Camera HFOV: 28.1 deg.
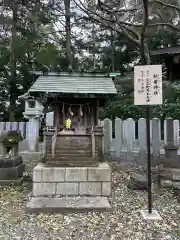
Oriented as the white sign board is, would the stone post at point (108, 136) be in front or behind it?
behind

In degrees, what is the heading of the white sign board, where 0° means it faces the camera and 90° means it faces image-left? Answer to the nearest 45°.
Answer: approximately 0°

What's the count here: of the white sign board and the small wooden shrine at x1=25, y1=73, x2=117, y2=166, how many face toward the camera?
2

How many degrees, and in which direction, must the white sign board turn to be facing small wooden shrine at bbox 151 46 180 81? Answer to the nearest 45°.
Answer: approximately 180°

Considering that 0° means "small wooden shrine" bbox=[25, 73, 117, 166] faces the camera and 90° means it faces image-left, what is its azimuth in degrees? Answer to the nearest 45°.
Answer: approximately 0°

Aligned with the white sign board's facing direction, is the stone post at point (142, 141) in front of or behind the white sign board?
behind

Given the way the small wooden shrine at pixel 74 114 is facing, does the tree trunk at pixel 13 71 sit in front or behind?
behind

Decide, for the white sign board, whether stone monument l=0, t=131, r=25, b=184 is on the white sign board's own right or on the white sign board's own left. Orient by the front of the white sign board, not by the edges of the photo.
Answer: on the white sign board's own right

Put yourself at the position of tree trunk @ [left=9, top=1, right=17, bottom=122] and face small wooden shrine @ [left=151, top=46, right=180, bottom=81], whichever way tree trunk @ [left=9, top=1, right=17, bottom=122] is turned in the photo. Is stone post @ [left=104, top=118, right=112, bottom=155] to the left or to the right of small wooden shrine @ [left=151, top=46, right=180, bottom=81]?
right
